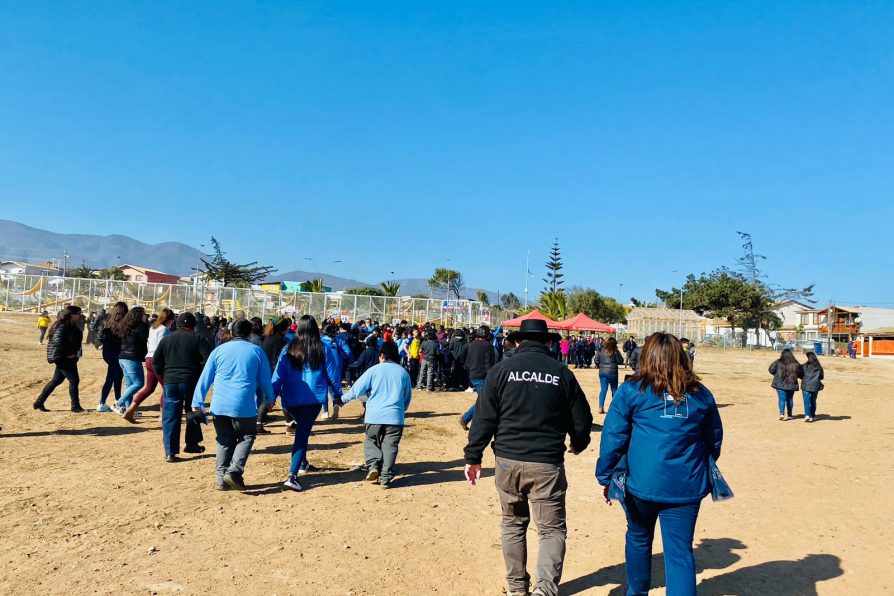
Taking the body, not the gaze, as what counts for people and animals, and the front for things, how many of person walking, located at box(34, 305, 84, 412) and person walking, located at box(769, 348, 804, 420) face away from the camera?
1

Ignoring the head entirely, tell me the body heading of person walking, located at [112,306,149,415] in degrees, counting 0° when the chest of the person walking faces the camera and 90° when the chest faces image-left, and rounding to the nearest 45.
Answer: approximately 225°

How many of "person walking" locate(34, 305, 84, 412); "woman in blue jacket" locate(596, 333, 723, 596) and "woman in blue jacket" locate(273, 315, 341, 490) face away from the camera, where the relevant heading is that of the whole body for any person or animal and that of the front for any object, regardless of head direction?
2

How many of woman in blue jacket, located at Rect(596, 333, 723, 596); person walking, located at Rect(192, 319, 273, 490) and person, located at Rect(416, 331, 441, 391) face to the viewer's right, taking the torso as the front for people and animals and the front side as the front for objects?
0

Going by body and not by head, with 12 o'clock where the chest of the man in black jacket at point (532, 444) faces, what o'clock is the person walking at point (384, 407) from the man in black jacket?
The person walking is roughly at 11 o'clock from the man in black jacket.

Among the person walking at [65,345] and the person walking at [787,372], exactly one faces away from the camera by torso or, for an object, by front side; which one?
the person walking at [787,372]

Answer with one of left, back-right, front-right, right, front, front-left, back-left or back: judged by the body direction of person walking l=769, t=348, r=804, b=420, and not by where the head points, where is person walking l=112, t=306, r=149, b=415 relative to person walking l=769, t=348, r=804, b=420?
back-left

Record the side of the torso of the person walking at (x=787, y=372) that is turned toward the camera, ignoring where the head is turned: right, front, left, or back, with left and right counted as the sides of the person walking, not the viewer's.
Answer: back

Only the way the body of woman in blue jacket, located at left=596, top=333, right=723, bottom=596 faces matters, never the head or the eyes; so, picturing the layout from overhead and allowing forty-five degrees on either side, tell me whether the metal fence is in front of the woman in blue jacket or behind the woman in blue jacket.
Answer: in front

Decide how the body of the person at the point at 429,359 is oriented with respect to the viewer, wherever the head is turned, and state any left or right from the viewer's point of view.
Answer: facing away from the viewer

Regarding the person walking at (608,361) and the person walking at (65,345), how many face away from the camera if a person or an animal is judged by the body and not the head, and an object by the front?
1

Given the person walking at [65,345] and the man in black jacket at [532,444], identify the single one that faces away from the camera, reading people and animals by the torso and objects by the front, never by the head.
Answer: the man in black jacket

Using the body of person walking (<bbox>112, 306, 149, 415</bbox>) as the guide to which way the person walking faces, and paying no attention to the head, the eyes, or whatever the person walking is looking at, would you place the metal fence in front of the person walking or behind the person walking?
in front

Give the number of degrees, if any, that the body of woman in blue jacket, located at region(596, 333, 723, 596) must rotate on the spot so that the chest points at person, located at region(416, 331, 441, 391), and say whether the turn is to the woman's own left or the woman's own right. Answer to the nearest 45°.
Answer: approximately 45° to the woman's own left

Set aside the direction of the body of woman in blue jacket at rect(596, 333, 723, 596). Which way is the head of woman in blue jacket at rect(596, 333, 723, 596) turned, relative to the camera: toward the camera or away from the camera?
away from the camera

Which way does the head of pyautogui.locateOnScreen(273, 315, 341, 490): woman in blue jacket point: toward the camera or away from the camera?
away from the camera

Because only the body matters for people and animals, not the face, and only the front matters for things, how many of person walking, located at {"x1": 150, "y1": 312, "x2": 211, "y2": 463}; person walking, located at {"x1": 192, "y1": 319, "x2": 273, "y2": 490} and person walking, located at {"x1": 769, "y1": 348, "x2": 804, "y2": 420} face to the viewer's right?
0

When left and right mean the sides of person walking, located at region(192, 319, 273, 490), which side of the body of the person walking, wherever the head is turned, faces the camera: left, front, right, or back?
back
